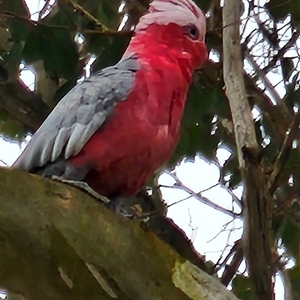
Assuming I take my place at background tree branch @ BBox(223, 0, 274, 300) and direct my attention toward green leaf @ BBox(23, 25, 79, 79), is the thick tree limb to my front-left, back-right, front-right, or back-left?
front-left

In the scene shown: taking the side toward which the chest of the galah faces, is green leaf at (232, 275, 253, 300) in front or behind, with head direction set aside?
in front

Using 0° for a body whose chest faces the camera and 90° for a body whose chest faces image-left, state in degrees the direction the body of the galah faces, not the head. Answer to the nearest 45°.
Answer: approximately 270°

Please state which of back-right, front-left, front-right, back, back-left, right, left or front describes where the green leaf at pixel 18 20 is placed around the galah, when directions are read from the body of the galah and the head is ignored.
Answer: back-left
